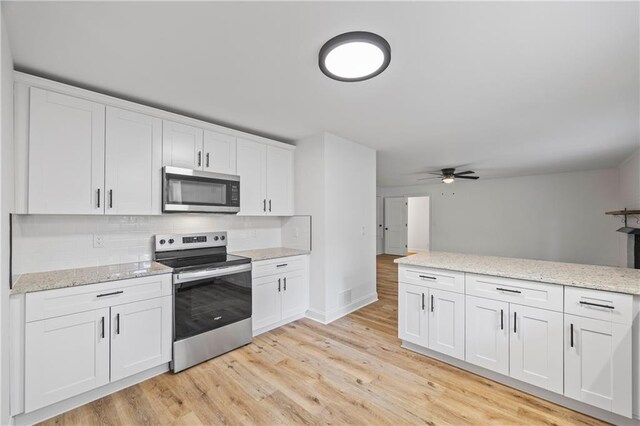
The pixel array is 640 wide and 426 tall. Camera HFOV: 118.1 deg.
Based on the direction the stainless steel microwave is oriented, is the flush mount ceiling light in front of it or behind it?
in front

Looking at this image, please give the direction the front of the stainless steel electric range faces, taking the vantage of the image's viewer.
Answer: facing the viewer and to the right of the viewer

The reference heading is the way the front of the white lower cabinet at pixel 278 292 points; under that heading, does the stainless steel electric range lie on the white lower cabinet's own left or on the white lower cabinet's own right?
on the white lower cabinet's own right

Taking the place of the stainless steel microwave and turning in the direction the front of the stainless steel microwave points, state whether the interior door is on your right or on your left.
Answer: on your left

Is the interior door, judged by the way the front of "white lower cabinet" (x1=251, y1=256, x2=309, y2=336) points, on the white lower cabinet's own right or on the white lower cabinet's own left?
on the white lower cabinet's own left

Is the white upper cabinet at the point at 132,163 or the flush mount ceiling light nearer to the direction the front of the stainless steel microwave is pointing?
the flush mount ceiling light
